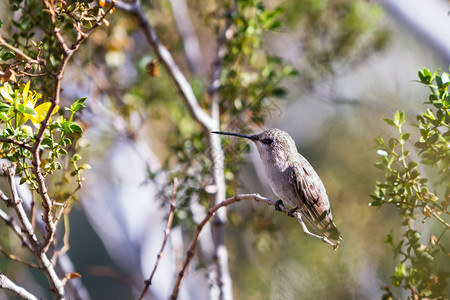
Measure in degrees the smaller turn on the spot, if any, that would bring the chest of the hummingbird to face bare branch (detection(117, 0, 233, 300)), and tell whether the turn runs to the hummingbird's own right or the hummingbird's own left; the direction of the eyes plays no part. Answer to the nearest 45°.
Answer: approximately 45° to the hummingbird's own right

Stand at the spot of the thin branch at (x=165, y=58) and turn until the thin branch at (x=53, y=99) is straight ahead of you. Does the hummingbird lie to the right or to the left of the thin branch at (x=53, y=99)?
left

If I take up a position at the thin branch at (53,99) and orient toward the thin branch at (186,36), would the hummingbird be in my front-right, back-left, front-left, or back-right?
front-right

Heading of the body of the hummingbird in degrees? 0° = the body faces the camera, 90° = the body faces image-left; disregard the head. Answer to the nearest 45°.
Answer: approximately 90°

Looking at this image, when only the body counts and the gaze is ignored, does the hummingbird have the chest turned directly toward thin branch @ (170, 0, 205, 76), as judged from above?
no
